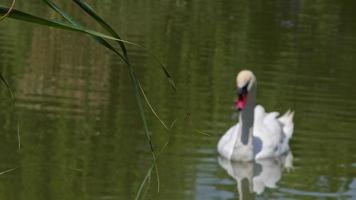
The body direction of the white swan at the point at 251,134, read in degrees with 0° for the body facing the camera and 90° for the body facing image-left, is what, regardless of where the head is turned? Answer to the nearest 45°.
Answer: approximately 45°
